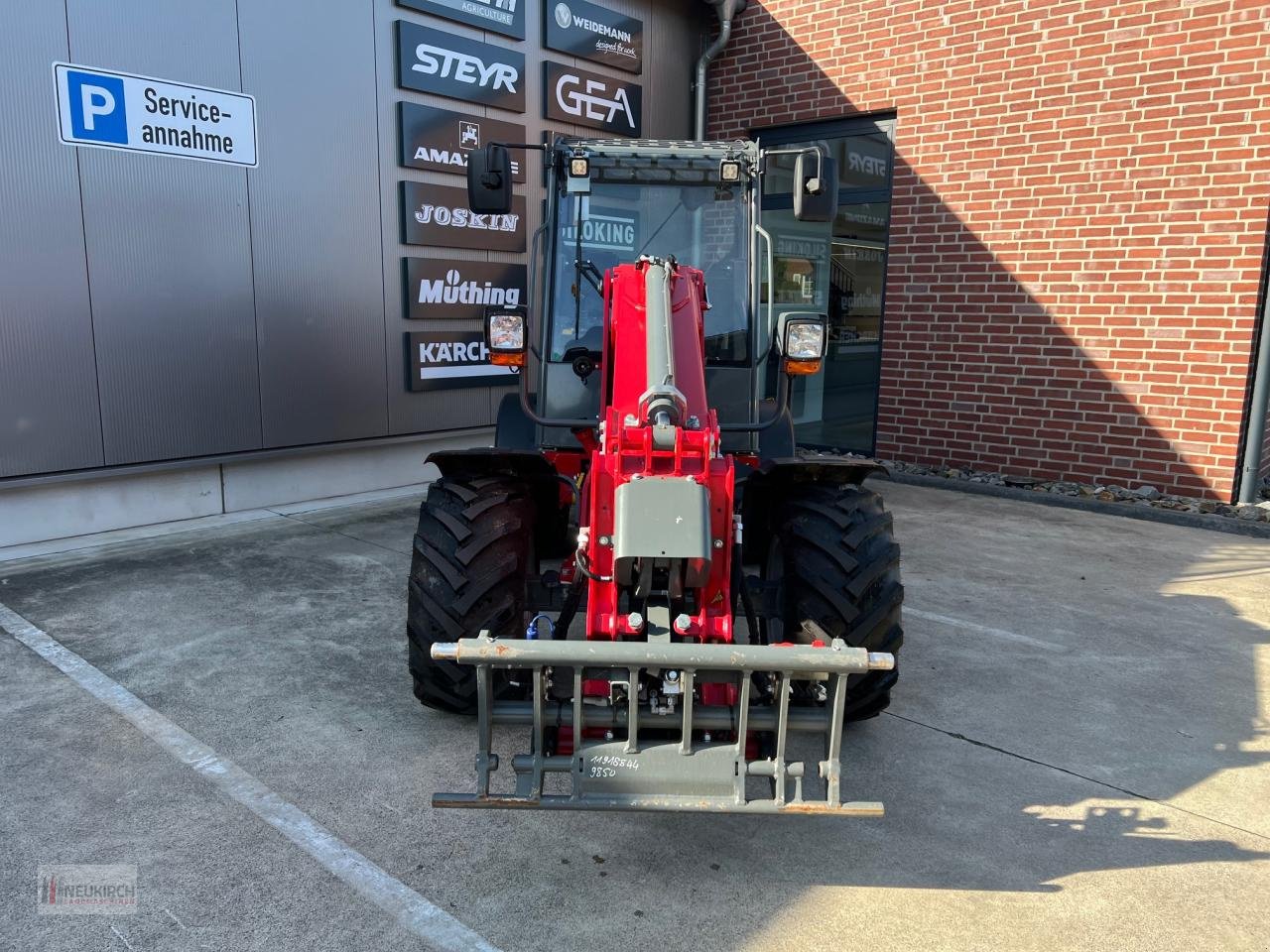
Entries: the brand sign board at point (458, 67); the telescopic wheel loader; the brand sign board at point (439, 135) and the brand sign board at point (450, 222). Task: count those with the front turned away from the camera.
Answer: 0

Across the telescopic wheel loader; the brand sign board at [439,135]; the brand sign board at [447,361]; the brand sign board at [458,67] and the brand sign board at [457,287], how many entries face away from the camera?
0

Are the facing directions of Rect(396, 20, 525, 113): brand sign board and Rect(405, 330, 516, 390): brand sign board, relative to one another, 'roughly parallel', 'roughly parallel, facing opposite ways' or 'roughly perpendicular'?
roughly parallel

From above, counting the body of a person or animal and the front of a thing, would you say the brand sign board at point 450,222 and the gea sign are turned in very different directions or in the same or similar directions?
same or similar directions

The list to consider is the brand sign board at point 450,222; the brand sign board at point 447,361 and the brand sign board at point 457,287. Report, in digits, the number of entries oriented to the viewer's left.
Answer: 0

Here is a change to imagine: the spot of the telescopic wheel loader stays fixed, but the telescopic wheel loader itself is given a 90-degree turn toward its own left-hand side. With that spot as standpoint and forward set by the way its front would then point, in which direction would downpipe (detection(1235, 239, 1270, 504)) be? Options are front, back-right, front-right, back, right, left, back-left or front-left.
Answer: front-left

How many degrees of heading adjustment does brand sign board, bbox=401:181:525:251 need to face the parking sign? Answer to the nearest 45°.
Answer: approximately 90° to its right

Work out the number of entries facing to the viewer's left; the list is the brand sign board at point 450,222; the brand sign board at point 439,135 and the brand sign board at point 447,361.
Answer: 0

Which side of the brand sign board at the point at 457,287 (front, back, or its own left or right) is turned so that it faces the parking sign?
right

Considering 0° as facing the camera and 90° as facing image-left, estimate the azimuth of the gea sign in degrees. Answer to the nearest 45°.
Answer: approximately 315°

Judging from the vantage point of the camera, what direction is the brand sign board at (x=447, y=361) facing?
facing the viewer and to the right of the viewer

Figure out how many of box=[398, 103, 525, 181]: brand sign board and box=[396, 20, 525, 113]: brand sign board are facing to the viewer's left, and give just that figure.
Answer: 0

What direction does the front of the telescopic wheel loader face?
toward the camera

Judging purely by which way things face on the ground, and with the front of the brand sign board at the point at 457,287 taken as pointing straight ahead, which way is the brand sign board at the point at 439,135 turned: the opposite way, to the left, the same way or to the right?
the same way
